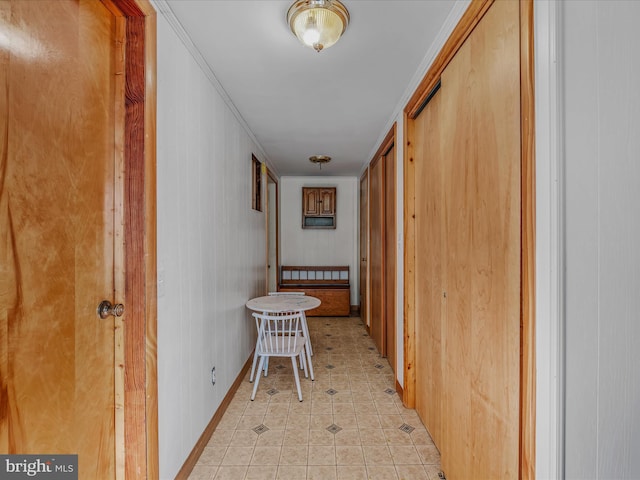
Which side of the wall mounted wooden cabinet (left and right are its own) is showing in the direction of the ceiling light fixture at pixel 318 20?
front

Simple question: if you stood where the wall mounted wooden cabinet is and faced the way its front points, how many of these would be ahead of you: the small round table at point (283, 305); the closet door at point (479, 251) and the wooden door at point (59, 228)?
3

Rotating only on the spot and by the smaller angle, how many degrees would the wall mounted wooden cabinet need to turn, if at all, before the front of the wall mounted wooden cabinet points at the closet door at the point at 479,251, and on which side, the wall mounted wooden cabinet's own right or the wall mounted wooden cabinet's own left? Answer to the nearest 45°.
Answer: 0° — it already faces it

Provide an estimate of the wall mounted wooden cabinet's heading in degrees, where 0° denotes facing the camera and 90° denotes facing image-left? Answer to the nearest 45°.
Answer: approximately 0°

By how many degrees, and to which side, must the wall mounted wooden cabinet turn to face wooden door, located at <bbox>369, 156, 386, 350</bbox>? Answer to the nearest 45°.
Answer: approximately 45° to its left

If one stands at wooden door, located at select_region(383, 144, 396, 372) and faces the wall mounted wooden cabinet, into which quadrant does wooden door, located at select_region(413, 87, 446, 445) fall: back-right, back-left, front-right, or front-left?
back-left

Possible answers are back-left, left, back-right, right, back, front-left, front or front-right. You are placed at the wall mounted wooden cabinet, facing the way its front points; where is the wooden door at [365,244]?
front-left

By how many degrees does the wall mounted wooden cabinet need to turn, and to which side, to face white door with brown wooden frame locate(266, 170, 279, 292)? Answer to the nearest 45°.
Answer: approximately 90° to its right

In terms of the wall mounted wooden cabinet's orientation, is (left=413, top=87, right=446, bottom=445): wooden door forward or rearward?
forward

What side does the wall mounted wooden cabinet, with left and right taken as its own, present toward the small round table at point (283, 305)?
front

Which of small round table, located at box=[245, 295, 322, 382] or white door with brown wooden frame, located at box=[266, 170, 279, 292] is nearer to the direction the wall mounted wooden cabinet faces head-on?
the small round table
